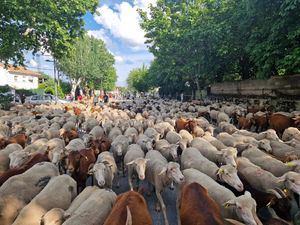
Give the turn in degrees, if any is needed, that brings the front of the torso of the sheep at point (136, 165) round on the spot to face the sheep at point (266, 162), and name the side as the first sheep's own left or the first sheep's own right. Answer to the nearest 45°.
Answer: approximately 90° to the first sheep's own left

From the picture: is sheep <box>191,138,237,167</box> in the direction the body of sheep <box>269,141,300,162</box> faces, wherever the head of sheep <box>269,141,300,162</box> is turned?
no

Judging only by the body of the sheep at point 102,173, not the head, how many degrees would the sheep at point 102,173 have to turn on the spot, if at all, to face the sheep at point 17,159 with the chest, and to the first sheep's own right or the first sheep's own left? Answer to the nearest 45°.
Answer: approximately 135° to the first sheep's own right

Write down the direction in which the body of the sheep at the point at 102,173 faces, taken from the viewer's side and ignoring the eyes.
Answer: toward the camera

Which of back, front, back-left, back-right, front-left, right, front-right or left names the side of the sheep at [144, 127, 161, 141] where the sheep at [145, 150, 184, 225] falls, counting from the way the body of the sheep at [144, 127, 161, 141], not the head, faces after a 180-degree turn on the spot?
back-left

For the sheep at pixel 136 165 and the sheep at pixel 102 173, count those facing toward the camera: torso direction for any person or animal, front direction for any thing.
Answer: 2

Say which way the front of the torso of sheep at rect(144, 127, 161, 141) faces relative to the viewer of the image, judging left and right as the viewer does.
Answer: facing the viewer and to the right of the viewer

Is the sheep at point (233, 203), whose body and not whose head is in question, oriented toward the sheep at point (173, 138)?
no

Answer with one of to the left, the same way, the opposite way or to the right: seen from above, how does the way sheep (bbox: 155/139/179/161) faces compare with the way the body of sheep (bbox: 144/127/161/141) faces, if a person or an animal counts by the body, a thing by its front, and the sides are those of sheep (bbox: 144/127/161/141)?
the same way

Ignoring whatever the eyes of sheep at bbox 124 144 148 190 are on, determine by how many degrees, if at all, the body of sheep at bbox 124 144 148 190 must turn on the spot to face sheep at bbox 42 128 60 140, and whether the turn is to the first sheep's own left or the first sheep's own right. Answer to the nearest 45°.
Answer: approximately 135° to the first sheep's own right

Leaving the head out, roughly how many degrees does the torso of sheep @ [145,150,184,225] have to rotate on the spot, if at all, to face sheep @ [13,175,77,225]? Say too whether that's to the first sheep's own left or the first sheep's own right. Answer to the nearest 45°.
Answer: approximately 90° to the first sheep's own right
